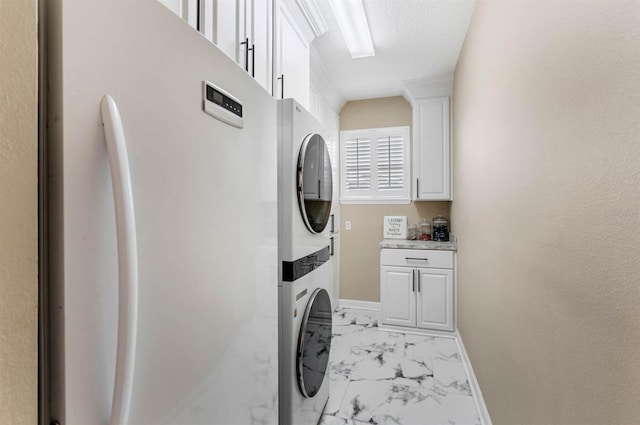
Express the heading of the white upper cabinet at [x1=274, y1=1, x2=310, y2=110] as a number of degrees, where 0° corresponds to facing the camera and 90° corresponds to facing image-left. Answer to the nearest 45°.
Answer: approximately 270°

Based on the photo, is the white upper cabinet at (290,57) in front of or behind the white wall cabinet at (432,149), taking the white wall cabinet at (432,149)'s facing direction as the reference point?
in front

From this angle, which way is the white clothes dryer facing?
to the viewer's right

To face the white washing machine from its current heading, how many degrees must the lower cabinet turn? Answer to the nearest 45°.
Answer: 0° — it already faces it

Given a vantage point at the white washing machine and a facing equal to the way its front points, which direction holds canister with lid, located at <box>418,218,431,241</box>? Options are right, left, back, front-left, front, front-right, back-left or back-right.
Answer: front-left

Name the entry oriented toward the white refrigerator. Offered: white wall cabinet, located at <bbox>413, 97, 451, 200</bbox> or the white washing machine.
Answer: the white wall cabinet

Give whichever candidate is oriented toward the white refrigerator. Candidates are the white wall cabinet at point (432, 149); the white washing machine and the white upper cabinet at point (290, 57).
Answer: the white wall cabinet

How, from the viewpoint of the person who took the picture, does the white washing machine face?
facing to the right of the viewer

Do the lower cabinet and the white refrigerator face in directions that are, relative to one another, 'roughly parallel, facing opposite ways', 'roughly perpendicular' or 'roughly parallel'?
roughly perpendicular

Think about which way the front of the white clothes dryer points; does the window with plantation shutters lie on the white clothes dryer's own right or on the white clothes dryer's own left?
on the white clothes dryer's own left

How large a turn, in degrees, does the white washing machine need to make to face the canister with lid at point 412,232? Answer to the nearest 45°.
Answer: approximately 45° to its left
